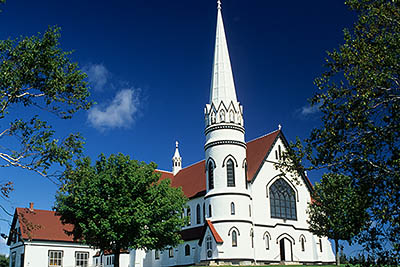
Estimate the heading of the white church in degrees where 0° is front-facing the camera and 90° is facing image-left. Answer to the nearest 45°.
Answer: approximately 315°

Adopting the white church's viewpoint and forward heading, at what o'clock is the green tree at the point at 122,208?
The green tree is roughly at 3 o'clock from the white church.
